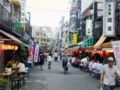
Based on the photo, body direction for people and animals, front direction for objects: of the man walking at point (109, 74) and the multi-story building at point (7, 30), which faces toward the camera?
the man walking

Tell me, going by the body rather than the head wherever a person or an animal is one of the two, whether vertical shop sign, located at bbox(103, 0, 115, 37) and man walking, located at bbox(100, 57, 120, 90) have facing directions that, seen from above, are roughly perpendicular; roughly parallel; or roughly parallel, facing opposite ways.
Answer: roughly parallel

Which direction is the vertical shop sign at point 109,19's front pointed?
toward the camera

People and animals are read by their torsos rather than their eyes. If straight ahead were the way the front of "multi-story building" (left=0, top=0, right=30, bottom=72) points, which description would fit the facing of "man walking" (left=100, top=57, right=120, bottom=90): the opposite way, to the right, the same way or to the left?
to the right

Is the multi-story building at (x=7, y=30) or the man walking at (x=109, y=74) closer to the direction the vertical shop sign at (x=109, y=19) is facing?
the man walking

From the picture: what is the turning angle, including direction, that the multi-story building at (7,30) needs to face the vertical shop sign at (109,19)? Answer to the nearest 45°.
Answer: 0° — it already faces it

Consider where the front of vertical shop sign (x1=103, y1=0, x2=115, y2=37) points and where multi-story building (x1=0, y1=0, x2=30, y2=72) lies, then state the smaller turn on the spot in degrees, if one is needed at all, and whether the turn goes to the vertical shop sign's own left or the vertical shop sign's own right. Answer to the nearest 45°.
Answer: approximately 45° to the vertical shop sign's own right

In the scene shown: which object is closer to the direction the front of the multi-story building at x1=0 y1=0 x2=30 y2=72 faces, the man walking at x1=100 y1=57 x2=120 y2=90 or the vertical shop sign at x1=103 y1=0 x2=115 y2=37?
the vertical shop sign

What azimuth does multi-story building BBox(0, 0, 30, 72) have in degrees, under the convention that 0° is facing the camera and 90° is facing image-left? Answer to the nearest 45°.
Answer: approximately 270°

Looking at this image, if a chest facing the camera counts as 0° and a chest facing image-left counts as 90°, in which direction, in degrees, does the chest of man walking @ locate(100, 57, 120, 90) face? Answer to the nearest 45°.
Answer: approximately 0°

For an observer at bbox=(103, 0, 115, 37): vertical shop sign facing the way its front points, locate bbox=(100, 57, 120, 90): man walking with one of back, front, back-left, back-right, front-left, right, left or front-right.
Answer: front

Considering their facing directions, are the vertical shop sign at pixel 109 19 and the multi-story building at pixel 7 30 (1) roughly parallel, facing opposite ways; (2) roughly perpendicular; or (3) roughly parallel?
roughly perpendicular
